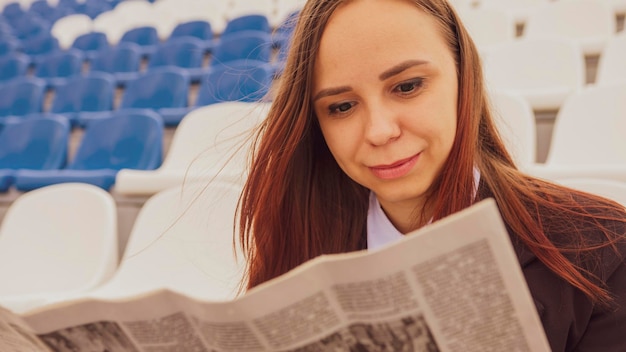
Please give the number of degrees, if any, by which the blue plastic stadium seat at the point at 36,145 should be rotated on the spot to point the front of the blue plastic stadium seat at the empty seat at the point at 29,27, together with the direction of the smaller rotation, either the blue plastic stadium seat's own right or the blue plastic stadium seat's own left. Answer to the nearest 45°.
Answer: approximately 135° to the blue plastic stadium seat's own right

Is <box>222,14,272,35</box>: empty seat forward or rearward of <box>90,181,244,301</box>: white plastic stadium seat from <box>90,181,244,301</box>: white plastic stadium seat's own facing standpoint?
rearward

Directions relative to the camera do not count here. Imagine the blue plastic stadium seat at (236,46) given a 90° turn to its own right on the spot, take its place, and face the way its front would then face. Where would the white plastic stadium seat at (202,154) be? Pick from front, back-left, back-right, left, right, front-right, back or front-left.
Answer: left

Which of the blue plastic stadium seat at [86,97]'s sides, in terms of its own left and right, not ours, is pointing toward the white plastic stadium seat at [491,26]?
left

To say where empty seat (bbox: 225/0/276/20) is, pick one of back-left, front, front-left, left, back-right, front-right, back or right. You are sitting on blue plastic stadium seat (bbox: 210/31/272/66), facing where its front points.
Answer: back

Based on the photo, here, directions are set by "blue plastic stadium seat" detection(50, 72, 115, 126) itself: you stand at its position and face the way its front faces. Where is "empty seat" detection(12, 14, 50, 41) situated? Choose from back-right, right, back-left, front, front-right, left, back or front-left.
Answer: back-right

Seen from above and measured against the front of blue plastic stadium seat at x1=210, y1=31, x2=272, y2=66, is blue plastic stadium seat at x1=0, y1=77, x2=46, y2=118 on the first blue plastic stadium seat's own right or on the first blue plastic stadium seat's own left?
on the first blue plastic stadium seat's own right

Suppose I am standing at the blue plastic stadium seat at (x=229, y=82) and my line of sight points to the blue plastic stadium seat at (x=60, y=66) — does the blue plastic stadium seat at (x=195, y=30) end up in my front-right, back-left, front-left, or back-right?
front-right

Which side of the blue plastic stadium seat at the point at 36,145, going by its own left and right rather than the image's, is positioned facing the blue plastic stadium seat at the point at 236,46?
back

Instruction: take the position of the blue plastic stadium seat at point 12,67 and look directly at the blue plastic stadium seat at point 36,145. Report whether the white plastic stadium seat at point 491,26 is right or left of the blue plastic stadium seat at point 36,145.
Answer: left

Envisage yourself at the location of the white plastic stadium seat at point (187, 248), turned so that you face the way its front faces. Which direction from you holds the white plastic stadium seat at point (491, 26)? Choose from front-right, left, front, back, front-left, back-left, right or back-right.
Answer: back

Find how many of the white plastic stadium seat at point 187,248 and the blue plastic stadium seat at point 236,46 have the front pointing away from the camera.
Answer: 0

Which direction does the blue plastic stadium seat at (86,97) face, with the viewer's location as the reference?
facing the viewer and to the left of the viewer

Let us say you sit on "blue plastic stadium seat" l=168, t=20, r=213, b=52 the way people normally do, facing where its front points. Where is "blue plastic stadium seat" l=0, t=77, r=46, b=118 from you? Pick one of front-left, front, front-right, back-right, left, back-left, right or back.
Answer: front

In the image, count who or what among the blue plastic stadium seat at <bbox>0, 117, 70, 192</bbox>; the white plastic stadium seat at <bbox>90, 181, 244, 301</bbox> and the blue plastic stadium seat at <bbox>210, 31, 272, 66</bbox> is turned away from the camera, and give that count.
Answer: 0

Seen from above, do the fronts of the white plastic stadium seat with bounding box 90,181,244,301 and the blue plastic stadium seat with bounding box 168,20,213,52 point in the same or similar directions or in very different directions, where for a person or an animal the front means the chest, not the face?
same or similar directions

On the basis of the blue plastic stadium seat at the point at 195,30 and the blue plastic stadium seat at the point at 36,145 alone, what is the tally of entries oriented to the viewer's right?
0

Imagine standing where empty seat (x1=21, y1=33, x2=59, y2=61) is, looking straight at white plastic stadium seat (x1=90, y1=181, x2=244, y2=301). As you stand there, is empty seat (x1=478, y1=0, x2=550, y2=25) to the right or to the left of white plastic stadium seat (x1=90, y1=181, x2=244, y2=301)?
left

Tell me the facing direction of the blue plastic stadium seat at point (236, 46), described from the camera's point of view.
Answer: facing the viewer
